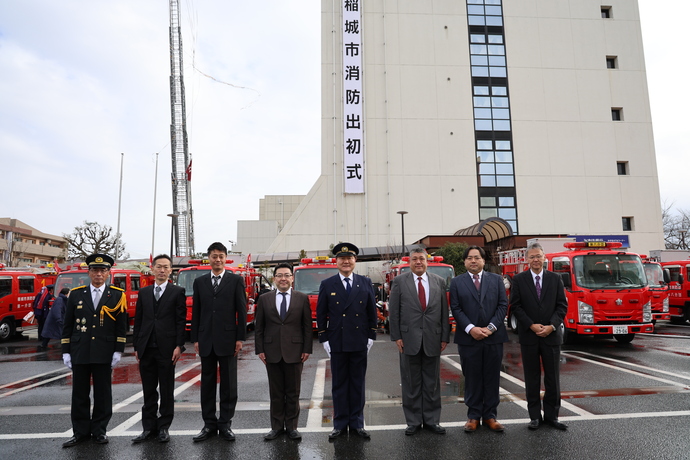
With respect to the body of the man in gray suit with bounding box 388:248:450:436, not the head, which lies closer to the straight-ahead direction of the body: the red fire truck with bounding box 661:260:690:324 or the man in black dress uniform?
the man in black dress uniform

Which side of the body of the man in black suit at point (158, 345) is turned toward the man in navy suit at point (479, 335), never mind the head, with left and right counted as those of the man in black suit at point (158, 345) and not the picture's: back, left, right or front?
left

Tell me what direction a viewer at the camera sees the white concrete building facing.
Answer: facing the viewer

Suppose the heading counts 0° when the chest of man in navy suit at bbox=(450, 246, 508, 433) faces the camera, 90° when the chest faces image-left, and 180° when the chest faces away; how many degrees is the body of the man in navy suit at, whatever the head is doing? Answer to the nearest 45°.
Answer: approximately 0°

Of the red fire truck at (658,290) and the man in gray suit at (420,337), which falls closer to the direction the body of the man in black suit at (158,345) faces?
the man in gray suit

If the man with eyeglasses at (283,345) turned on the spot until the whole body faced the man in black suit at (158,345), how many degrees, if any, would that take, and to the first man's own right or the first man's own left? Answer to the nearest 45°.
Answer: approximately 90° to the first man's own right

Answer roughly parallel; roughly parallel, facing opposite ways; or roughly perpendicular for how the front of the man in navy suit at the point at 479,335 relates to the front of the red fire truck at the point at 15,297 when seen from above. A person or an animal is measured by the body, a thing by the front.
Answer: roughly parallel

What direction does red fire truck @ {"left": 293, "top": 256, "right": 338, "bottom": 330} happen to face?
toward the camera

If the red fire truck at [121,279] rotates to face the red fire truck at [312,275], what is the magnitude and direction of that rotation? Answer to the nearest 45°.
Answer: approximately 90° to its left

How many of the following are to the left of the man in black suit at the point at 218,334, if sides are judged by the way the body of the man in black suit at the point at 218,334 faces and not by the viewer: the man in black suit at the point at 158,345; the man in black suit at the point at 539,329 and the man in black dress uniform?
1

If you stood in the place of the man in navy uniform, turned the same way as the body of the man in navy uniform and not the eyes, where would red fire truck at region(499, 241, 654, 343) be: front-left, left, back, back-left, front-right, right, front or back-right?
back-left

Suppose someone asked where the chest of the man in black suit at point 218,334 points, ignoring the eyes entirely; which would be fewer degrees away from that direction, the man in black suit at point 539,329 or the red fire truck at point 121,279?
the man in black suit

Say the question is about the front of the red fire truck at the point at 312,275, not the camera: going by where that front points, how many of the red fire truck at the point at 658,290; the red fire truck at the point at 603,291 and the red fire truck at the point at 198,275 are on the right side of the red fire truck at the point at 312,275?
1
